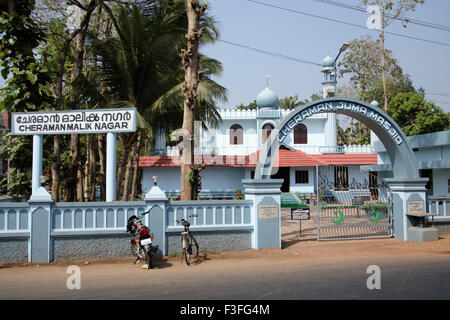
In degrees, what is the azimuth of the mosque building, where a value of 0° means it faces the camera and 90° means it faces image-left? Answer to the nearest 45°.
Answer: approximately 0°

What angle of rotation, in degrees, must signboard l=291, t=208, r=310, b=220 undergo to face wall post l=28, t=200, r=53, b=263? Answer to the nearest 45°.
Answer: approximately 45° to its right

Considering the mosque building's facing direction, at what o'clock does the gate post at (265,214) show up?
The gate post is roughly at 12 o'clock from the mosque building.

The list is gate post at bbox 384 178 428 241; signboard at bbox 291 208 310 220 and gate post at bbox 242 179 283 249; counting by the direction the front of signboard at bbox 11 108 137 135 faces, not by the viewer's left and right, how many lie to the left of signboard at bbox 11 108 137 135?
3

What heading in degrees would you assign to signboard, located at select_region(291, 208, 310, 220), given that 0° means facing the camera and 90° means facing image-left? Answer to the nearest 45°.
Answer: approximately 0°

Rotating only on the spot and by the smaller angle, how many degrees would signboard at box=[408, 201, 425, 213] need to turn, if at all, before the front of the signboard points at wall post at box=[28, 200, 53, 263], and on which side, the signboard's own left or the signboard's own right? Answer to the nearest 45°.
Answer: approximately 45° to the signboard's own right

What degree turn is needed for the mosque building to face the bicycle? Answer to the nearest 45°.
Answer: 0° — it already faces it

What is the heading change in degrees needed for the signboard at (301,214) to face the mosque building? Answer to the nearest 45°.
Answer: approximately 180°
